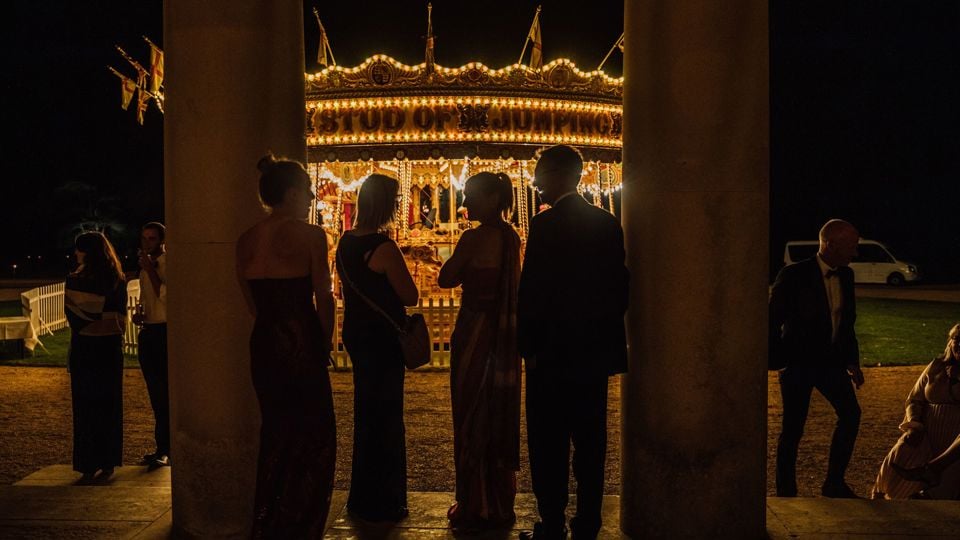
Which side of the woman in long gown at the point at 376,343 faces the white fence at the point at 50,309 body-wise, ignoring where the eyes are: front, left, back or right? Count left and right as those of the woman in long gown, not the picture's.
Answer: left

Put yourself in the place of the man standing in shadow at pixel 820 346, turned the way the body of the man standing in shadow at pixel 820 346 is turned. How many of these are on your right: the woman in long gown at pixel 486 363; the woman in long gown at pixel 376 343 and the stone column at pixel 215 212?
3

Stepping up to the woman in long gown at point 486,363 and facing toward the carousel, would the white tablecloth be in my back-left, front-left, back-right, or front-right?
front-left

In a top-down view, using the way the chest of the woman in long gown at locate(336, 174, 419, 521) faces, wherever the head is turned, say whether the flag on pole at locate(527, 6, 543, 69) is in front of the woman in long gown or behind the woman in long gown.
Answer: in front

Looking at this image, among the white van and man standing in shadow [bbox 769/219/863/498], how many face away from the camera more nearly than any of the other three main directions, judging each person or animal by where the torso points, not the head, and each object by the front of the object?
0

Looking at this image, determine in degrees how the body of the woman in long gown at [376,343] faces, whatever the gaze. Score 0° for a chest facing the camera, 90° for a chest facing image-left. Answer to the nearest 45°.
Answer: approximately 225°

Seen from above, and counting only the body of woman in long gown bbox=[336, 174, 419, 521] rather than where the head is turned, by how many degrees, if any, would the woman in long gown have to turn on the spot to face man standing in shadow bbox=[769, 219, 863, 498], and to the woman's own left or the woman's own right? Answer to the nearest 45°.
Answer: approximately 45° to the woman's own right

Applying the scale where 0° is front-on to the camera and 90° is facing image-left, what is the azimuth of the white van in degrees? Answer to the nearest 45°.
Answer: approximately 270°

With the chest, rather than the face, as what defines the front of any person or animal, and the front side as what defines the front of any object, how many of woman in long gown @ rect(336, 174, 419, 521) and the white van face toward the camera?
0

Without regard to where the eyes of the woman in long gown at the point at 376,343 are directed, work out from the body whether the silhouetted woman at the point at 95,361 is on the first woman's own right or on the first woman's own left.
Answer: on the first woman's own left

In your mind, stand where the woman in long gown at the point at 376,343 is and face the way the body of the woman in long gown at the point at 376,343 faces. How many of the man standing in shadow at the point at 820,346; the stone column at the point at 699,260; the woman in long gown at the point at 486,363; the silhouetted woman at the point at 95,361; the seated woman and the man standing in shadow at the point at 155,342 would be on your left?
2

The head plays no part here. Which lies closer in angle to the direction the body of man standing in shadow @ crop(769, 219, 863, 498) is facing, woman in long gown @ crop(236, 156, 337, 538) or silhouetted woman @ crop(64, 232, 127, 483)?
the woman in long gown

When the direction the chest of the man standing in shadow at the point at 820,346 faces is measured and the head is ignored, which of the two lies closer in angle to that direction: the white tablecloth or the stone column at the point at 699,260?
the stone column
